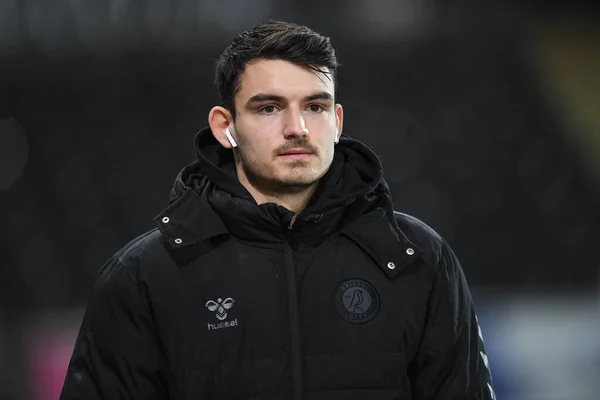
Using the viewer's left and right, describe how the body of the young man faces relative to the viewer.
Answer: facing the viewer
